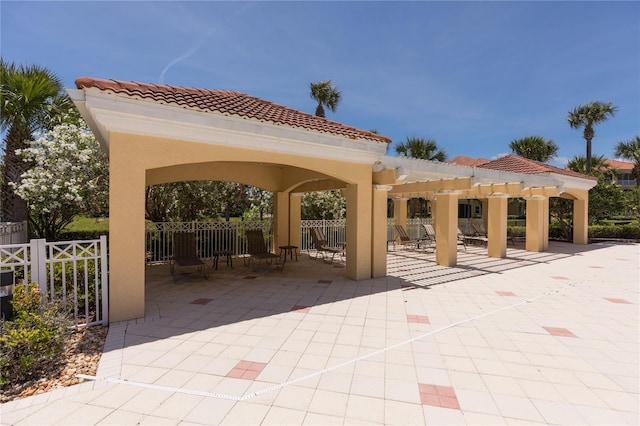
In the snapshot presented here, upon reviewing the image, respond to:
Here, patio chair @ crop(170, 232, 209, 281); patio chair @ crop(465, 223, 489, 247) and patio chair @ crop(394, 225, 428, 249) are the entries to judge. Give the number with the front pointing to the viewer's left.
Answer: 0

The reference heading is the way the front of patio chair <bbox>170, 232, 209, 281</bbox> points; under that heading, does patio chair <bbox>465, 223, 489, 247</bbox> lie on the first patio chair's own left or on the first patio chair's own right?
on the first patio chair's own left

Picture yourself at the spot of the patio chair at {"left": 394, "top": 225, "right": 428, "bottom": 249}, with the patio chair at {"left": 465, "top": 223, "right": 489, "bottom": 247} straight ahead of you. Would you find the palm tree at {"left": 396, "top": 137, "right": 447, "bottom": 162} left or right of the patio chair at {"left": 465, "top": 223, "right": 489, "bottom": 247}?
left

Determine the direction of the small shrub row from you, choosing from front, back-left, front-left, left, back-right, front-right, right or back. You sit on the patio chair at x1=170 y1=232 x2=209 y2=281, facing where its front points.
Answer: left

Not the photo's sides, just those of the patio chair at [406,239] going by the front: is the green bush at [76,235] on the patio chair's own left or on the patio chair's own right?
on the patio chair's own right

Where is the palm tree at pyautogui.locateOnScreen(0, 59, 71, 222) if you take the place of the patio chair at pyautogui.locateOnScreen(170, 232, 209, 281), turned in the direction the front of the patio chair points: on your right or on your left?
on your right

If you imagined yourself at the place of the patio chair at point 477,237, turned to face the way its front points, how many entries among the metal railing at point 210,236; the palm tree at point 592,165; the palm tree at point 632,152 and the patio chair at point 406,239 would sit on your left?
2

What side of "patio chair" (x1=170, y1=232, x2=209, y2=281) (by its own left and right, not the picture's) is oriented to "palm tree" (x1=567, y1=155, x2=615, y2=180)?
left

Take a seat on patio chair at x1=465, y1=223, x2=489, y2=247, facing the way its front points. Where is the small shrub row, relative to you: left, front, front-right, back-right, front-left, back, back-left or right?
left

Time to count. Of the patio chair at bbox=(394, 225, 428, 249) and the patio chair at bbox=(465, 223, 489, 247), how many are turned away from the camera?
0

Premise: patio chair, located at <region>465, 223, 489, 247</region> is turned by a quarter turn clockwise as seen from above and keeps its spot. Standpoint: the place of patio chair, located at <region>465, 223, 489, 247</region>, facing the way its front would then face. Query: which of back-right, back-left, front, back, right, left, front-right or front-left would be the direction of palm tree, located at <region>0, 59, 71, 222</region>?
front

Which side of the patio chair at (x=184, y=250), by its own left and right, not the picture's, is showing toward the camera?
front

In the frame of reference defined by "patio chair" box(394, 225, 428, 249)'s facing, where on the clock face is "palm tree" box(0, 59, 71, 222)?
The palm tree is roughly at 3 o'clock from the patio chair.

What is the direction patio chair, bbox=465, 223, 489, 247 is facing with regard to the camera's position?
facing the viewer and to the right of the viewer

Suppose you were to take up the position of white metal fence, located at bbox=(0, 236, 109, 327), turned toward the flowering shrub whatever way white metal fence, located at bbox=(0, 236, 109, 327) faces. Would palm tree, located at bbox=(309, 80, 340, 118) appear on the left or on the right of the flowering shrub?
right
